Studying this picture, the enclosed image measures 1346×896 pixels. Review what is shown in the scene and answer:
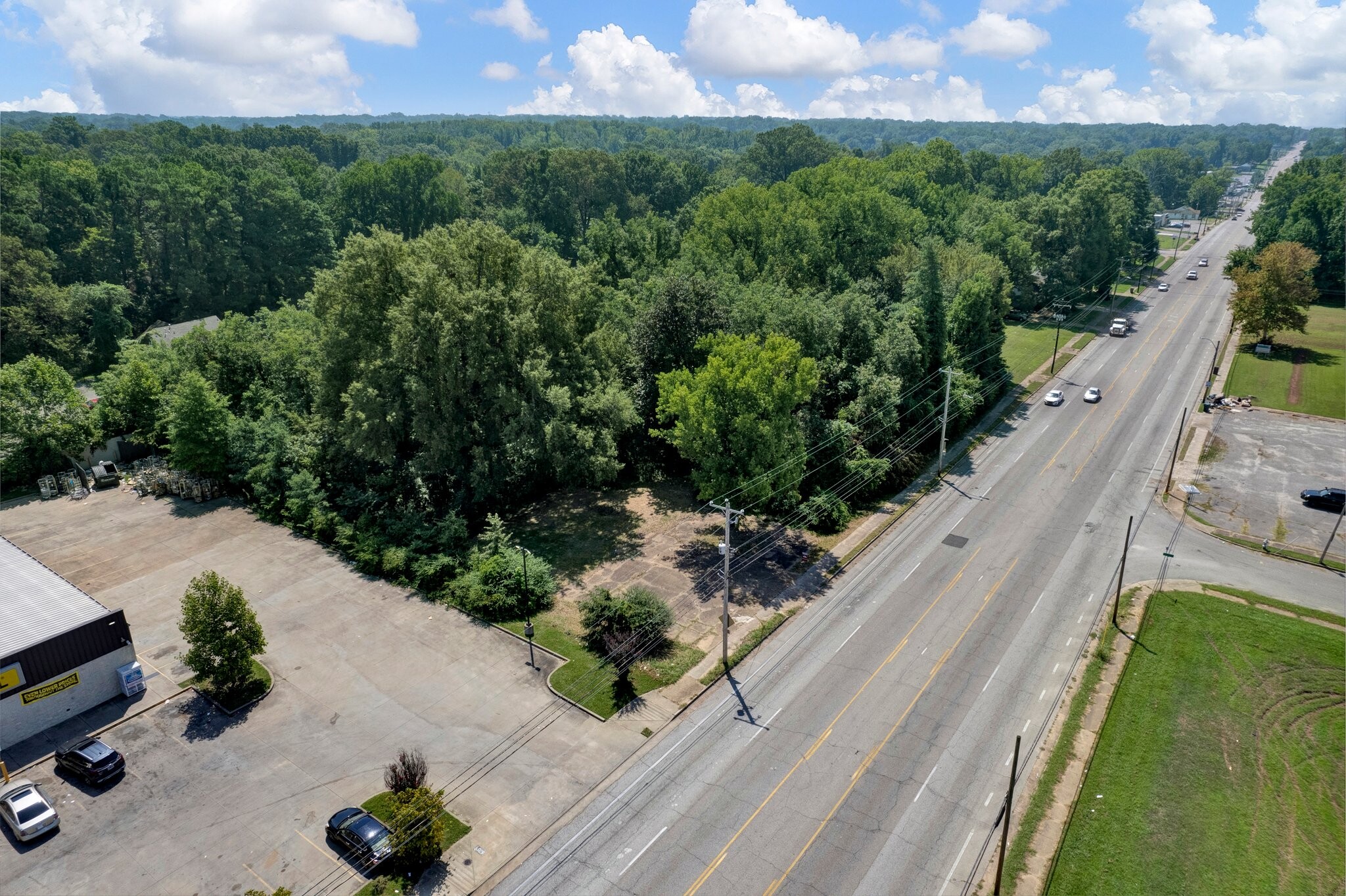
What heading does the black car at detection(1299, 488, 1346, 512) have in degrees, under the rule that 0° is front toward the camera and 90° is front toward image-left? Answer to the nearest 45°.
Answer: approximately 90°

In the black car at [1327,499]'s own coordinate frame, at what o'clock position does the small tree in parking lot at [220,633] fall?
The small tree in parking lot is roughly at 10 o'clock from the black car.

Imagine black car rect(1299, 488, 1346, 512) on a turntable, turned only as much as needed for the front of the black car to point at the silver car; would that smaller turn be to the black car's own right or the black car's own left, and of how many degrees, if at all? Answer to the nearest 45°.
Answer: approximately 45° to the black car's own left

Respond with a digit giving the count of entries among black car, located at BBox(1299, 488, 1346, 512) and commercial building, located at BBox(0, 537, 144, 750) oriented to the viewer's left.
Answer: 1

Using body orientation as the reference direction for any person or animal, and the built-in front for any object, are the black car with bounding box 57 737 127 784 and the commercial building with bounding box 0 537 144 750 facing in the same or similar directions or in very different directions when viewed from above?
very different directions

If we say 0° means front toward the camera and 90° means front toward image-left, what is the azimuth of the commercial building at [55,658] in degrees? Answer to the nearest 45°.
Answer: approximately 315°

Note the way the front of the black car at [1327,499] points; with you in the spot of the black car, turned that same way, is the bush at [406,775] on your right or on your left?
on your left
